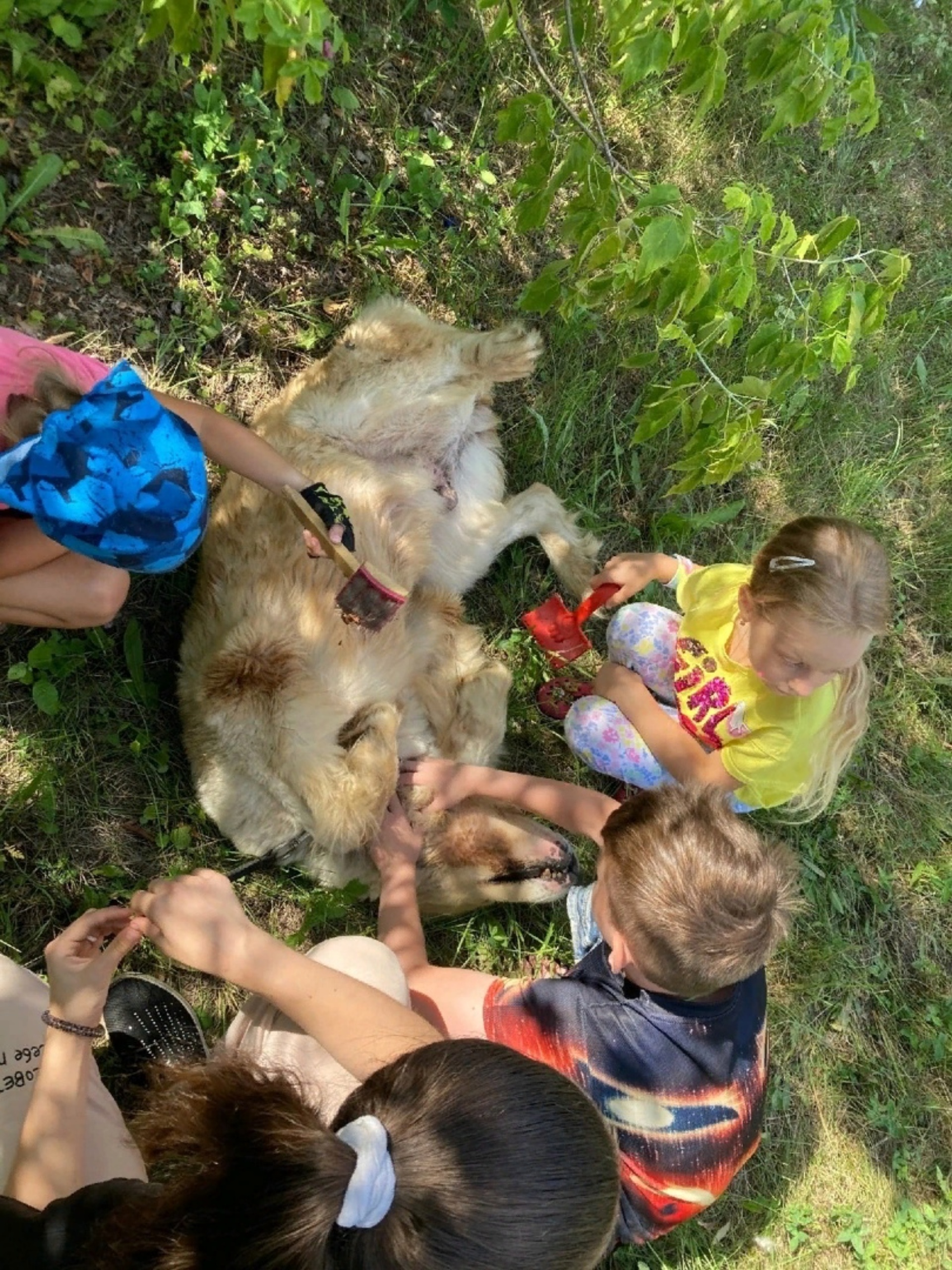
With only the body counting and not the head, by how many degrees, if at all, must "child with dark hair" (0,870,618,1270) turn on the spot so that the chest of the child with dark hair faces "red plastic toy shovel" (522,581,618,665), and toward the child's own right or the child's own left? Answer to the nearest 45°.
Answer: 0° — they already face it

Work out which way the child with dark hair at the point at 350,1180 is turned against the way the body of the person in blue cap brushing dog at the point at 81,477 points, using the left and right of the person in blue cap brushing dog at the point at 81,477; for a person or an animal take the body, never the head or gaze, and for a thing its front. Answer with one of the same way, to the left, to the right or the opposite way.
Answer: to the left

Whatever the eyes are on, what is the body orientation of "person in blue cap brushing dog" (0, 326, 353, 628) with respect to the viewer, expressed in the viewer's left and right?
facing to the right of the viewer

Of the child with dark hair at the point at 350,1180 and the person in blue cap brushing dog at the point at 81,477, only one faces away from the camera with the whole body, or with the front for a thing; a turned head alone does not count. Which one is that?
the child with dark hair at the point at 350,1180

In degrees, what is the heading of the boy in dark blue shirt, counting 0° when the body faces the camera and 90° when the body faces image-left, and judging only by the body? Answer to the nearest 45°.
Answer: approximately 135°

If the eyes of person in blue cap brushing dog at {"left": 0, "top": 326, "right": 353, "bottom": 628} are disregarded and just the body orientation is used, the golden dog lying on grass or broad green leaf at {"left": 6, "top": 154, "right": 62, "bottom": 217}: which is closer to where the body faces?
the golden dog lying on grass

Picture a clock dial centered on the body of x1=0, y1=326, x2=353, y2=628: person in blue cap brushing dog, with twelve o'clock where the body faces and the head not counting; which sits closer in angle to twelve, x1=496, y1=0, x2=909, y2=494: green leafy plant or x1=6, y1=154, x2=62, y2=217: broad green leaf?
the green leafy plant

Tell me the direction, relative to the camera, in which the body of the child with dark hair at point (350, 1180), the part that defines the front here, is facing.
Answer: away from the camera

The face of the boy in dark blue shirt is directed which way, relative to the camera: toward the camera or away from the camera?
away from the camera
